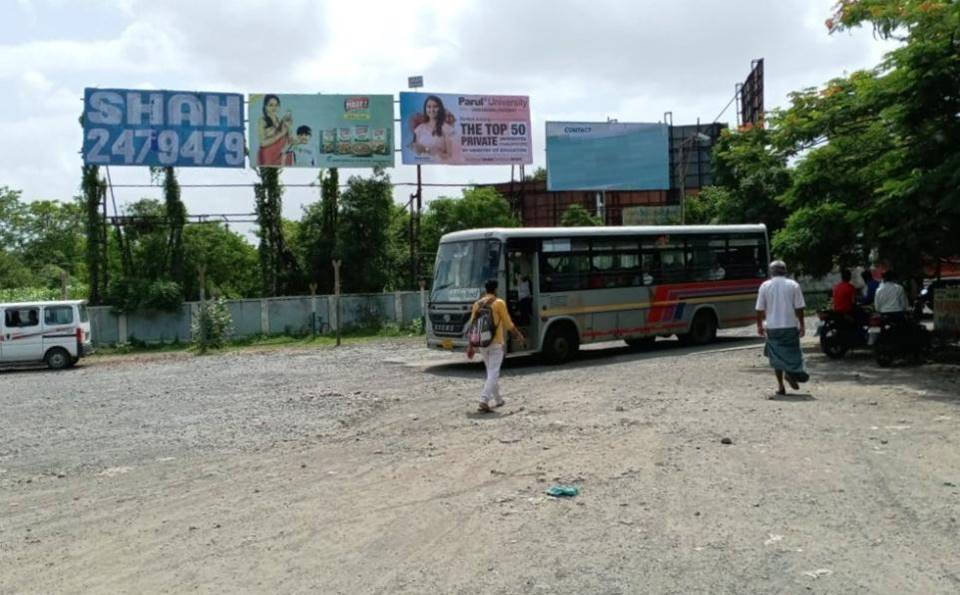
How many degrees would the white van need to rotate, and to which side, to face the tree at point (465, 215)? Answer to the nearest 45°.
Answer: approximately 135° to its right

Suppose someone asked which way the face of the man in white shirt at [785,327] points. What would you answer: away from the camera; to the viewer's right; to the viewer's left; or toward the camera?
away from the camera

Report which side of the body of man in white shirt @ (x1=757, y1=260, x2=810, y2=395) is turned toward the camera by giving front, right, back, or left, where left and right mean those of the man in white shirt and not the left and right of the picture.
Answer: back

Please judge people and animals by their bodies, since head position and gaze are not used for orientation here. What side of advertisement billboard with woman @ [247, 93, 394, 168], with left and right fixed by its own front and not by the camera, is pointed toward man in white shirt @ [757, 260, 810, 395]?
front

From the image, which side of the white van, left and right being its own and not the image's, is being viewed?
left

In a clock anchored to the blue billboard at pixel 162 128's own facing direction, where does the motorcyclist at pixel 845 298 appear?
The motorcyclist is roughly at 11 o'clock from the blue billboard.

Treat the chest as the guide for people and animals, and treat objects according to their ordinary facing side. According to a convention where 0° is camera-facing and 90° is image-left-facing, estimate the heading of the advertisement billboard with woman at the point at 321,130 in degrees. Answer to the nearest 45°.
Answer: approximately 0°

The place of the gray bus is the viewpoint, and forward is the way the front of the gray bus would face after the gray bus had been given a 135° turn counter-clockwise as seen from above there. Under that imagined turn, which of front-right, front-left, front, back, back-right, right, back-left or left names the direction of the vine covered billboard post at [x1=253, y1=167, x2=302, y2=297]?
back-left
